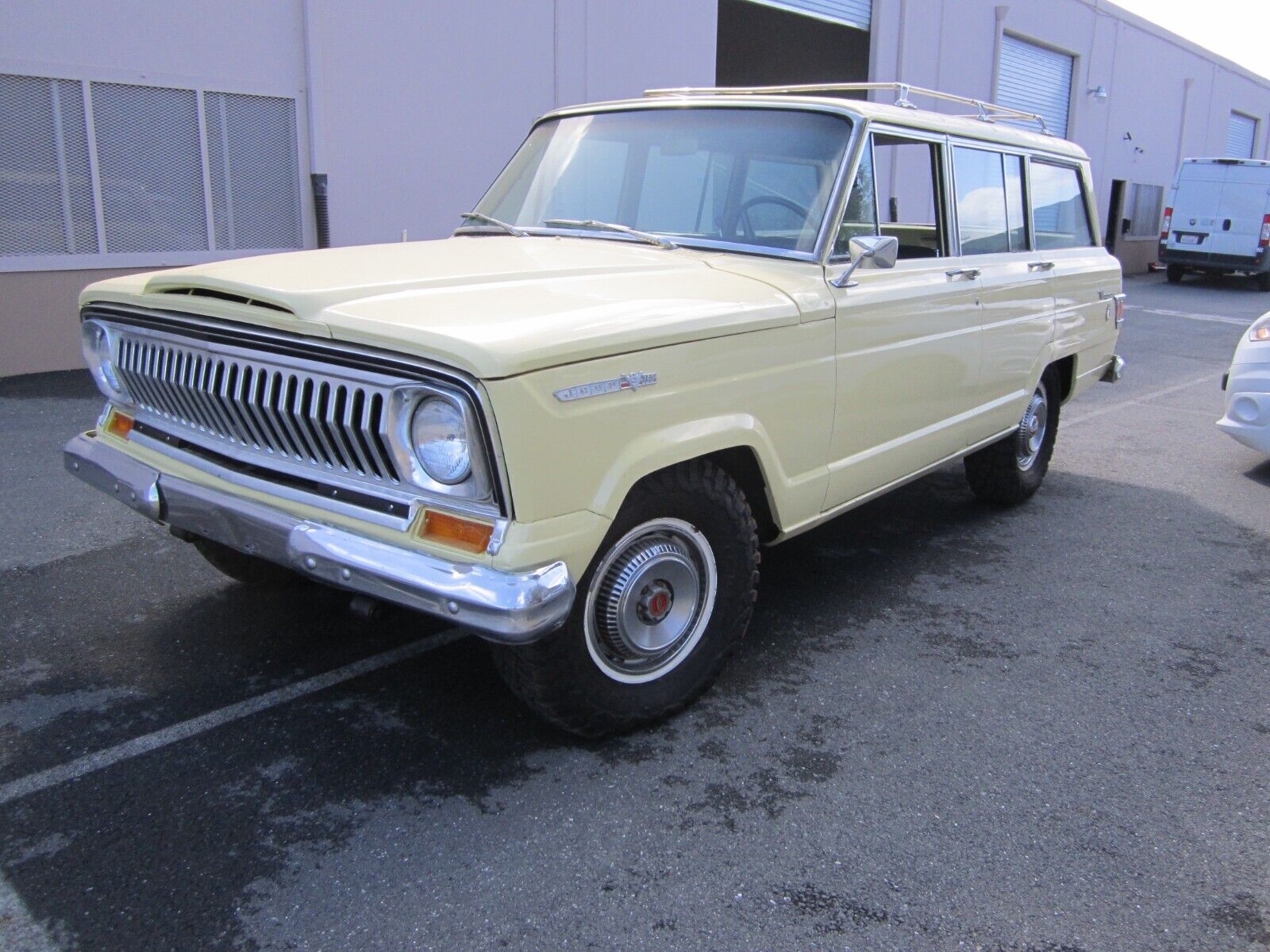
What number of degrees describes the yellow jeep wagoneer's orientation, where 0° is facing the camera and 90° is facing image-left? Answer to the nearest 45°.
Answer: approximately 45°

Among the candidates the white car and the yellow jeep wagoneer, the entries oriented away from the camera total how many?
0

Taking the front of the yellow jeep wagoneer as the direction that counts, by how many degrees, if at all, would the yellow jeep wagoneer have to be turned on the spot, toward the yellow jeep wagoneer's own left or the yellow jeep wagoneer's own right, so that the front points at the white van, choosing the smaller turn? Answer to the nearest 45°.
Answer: approximately 180°

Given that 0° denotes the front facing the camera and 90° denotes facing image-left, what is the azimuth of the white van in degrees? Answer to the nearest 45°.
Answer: approximately 180°

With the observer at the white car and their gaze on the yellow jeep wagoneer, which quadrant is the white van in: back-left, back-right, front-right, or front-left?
back-right

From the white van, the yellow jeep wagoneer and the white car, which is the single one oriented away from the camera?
the white van

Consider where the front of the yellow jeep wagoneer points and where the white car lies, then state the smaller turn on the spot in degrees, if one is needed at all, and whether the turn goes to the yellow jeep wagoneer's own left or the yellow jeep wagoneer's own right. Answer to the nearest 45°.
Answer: approximately 180°

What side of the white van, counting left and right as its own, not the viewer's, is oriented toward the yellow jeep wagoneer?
back

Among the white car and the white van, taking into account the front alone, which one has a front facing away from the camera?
the white van

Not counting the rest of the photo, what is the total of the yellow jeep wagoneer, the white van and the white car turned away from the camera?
1

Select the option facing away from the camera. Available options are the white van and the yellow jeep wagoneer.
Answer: the white van

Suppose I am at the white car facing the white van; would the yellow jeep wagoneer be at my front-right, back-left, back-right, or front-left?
back-left

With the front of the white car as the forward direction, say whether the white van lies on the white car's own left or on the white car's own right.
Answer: on the white car's own right

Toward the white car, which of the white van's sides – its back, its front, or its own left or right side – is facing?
back

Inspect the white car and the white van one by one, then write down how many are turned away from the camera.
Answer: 1

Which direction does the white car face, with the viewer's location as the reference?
facing the viewer and to the left of the viewer
